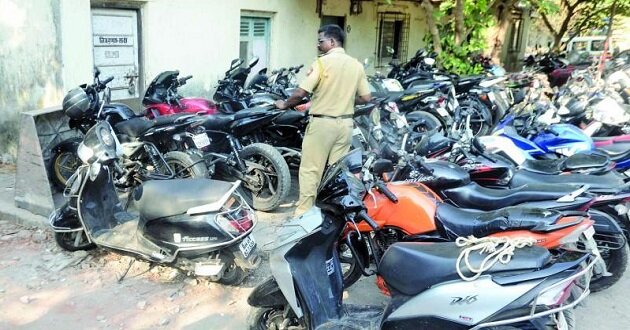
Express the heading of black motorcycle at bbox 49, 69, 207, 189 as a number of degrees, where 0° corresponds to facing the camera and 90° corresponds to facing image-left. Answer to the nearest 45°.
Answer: approximately 90°

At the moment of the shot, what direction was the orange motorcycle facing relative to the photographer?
facing to the left of the viewer

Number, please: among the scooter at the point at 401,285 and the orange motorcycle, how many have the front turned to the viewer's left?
2

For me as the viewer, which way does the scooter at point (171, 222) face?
facing away from the viewer and to the left of the viewer

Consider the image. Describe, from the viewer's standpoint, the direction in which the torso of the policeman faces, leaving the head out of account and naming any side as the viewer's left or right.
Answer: facing away from the viewer and to the left of the viewer

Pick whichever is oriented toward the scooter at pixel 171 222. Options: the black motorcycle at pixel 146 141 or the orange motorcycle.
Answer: the orange motorcycle

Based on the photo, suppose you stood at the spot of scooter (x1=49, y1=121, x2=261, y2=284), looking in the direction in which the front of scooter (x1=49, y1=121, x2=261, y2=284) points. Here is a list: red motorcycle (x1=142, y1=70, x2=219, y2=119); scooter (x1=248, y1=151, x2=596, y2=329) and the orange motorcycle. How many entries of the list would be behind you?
2

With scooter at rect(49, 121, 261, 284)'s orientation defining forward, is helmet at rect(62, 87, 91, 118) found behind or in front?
in front

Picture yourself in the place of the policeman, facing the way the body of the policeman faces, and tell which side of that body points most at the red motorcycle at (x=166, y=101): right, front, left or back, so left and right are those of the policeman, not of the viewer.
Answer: front

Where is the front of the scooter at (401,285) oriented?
to the viewer's left

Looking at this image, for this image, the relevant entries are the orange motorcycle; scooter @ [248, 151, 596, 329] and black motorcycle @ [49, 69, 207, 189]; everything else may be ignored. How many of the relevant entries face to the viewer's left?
3

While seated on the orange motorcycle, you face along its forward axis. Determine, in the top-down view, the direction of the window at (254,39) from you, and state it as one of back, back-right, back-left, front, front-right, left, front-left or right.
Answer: front-right

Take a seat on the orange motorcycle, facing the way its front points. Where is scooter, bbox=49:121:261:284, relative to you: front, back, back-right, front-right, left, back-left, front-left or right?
front

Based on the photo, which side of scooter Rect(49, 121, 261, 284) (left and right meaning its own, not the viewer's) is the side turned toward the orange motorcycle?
back

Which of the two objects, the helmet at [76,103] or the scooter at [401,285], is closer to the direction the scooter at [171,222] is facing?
the helmet
